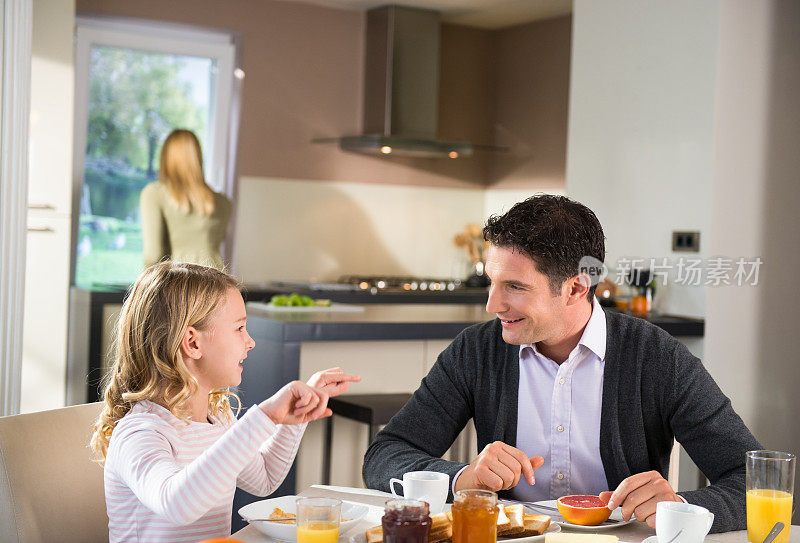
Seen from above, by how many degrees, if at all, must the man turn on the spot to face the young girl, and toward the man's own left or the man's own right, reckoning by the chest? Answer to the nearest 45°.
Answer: approximately 45° to the man's own right

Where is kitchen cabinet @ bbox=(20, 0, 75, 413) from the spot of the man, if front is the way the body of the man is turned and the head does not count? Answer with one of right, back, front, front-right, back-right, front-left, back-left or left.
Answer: back-right

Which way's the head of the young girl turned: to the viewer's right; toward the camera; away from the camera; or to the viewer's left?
to the viewer's right

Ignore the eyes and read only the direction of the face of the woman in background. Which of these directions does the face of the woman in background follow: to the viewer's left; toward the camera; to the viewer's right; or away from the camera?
away from the camera

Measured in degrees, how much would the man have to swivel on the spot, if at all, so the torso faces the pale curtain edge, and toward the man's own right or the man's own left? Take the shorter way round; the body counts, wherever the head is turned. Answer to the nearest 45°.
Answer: approximately 135° to the man's own right

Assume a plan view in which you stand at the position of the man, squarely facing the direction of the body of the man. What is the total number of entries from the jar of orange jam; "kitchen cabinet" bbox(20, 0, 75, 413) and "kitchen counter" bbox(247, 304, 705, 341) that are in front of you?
1

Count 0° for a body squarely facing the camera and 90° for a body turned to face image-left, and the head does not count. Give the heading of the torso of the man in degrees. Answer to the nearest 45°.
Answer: approximately 0°

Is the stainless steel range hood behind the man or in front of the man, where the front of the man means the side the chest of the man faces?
behind
